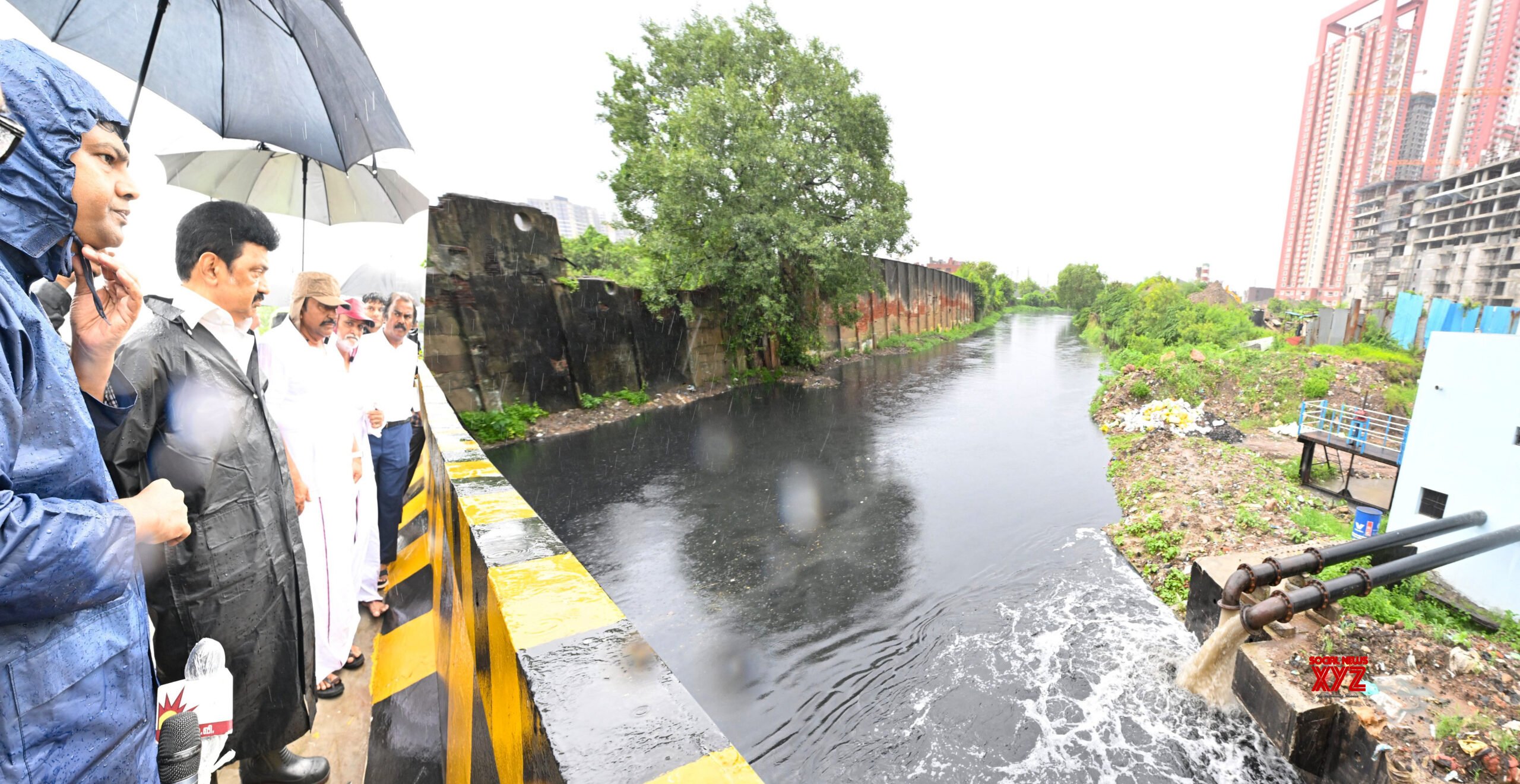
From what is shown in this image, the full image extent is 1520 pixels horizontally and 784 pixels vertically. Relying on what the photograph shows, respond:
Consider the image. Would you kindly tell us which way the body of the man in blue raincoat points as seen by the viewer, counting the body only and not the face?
to the viewer's right

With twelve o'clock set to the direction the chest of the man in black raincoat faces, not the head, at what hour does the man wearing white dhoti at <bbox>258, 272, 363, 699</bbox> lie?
The man wearing white dhoti is roughly at 10 o'clock from the man in black raincoat.

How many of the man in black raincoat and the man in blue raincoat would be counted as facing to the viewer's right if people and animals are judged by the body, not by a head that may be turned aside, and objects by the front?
2

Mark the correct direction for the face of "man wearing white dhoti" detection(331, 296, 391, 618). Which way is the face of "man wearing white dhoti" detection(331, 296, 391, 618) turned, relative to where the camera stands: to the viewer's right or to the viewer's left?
to the viewer's right

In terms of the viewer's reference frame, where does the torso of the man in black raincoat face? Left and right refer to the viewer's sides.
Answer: facing to the right of the viewer

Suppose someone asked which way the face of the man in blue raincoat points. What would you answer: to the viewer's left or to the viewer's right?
to the viewer's right

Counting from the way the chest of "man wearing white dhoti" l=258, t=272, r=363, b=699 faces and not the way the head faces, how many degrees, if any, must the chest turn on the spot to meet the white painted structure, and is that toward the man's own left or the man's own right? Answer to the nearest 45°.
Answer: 0° — they already face it
